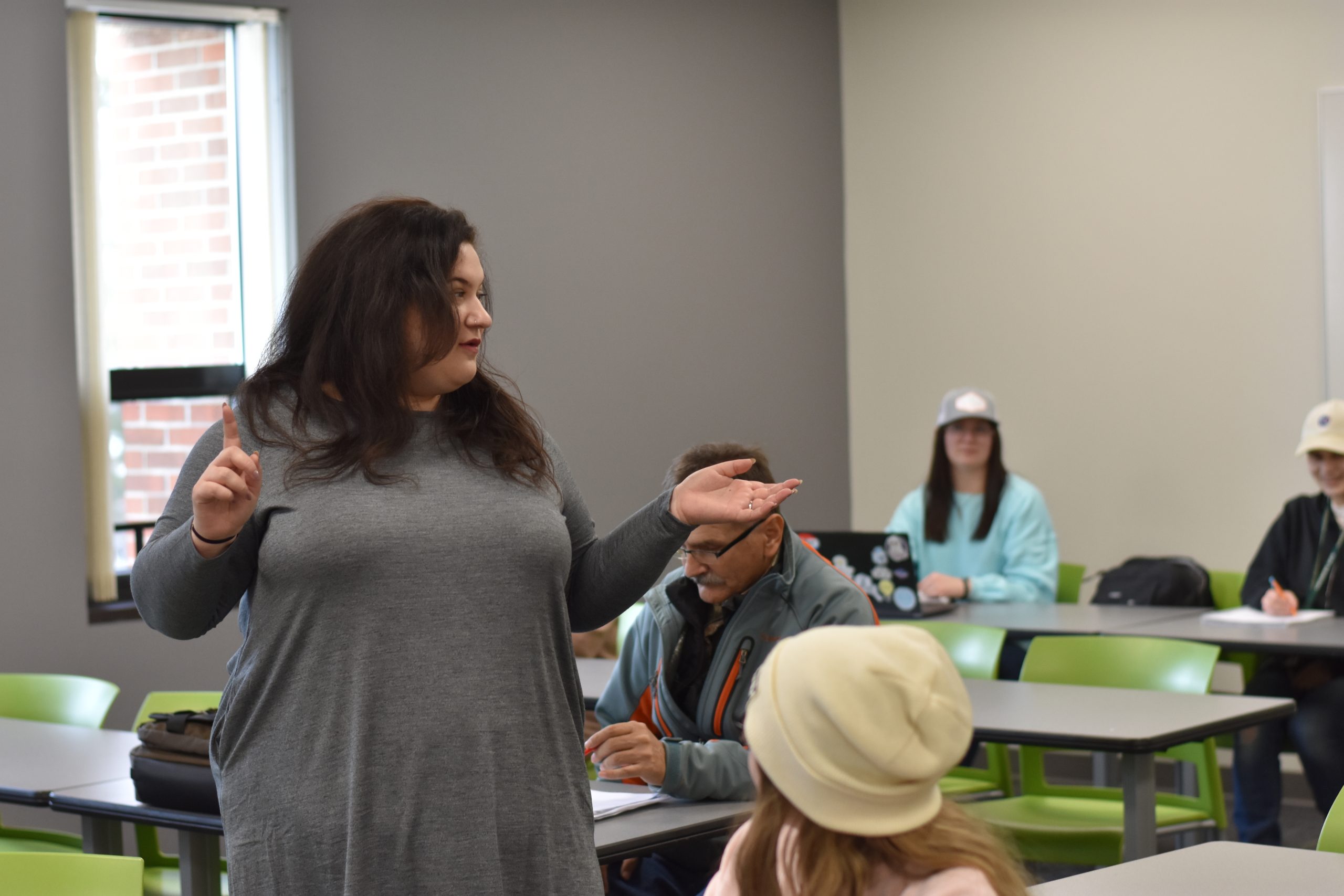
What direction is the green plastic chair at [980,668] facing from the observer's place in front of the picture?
facing the viewer and to the left of the viewer

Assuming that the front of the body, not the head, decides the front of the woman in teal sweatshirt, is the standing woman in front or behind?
in front

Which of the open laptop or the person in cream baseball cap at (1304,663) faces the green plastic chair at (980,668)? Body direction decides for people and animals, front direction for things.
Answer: the person in cream baseball cap

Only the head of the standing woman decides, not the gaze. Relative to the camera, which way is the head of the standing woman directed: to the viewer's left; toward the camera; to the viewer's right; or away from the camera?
to the viewer's right

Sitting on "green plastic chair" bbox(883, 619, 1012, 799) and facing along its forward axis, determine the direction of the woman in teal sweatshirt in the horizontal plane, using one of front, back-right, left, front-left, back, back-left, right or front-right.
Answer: back-right

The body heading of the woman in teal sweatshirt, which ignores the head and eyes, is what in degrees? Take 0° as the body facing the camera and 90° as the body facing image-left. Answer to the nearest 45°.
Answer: approximately 0°

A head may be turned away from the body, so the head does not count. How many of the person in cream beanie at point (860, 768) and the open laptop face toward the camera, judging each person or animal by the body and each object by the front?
0

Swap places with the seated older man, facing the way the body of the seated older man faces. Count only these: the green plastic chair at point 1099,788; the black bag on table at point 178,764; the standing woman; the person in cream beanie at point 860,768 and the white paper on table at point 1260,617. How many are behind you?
2

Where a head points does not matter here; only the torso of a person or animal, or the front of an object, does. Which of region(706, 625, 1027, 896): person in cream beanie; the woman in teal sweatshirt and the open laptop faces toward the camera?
the woman in teal sweatshirt

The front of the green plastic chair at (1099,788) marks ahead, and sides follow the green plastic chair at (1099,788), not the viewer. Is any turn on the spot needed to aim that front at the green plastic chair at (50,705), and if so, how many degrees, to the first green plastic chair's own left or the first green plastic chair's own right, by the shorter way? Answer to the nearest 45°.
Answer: approximately 45° to the first green plastic chair's own right

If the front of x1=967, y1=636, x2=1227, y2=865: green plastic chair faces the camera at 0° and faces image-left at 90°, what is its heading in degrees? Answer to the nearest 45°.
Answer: approximately 45°

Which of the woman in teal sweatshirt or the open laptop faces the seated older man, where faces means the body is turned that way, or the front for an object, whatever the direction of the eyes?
the woman in teal sweatshirt

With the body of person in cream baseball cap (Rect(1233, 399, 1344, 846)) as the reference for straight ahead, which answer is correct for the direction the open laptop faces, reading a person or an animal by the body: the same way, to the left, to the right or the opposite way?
the opposite way

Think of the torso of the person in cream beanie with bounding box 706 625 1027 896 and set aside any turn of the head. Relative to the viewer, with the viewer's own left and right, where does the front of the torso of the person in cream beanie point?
facing away from the viewer and to the left of the viewer
